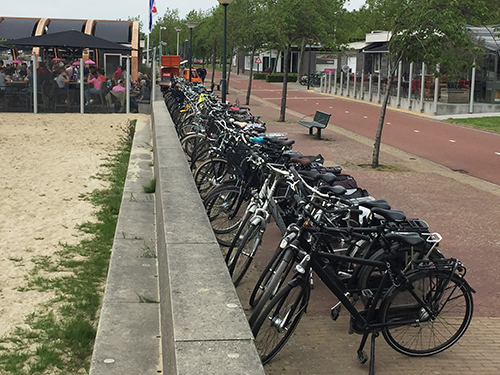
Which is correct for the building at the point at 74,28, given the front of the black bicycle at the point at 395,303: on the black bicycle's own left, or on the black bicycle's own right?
on the black bicycle's own right

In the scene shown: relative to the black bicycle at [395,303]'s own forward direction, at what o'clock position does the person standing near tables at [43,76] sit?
The person standing near tables is roughly at 2 o'clock from the black bicycle.

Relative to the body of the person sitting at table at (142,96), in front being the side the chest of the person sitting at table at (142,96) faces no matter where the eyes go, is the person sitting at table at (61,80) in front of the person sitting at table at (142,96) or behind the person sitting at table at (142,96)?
in front

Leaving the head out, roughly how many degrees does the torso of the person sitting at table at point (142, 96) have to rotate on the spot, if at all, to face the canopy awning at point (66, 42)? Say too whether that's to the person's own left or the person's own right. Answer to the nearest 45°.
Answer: approximately 45° to the person's own right

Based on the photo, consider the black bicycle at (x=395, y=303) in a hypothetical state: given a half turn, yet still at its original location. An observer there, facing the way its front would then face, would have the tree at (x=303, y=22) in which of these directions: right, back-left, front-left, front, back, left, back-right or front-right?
left

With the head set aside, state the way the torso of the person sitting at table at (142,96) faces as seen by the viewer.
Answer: to the viewer's left

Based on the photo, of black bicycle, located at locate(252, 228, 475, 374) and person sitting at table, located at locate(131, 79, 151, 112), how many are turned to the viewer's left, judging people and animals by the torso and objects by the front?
2

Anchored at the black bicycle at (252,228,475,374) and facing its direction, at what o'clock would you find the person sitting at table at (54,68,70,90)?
The person sitting at table is roughly at 2 o'clock from the black bicycle.

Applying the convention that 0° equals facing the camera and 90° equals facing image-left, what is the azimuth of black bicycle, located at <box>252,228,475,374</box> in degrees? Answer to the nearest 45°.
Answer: approximately 90°

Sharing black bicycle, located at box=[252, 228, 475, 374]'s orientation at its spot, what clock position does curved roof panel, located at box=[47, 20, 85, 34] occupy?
The curved roof panel is roughly at 2 o'clock from the black bicycle.

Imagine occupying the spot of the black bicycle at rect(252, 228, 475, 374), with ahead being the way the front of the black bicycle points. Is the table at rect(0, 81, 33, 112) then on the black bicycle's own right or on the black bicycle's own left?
on the black bicycle's own right
